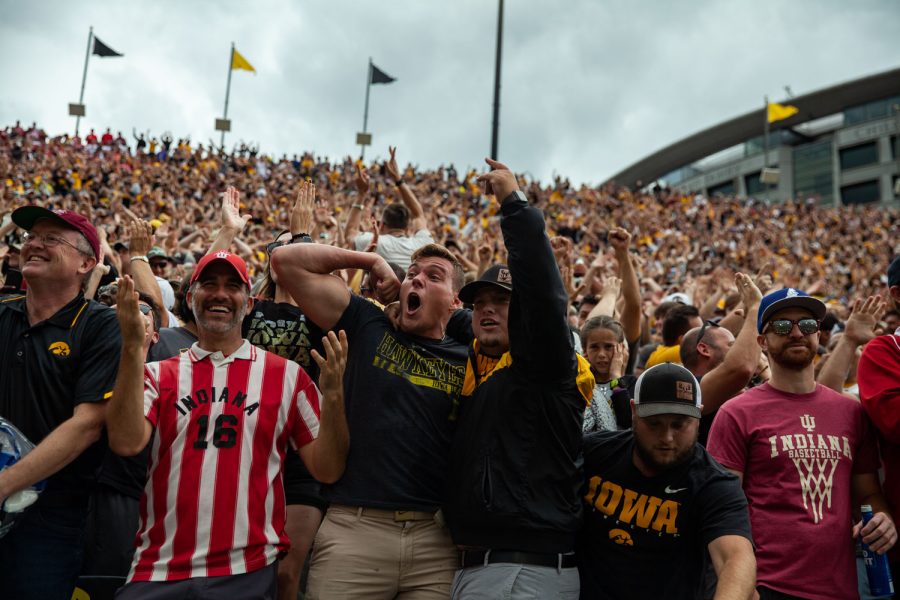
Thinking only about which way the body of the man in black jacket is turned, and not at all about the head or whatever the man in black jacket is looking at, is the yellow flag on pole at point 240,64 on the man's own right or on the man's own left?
on the man's own right

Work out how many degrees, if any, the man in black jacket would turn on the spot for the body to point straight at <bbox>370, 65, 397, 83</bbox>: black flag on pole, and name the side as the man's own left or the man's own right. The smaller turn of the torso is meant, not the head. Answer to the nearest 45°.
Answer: approximately 135° to the man's own right

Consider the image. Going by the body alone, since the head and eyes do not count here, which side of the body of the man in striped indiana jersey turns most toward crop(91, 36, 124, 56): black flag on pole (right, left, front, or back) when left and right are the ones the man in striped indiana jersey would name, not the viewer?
back

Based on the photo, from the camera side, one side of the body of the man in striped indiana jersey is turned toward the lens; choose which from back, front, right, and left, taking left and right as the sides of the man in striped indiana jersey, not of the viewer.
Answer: front

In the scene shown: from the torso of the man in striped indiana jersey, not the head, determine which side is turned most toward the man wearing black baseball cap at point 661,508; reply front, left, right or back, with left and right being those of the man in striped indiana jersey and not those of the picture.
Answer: left

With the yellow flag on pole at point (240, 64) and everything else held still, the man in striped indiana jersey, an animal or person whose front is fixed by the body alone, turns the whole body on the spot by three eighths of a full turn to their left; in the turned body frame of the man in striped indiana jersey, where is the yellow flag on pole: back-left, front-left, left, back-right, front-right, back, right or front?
front-left

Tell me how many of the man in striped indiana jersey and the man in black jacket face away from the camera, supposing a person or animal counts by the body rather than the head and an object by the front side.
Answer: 0
